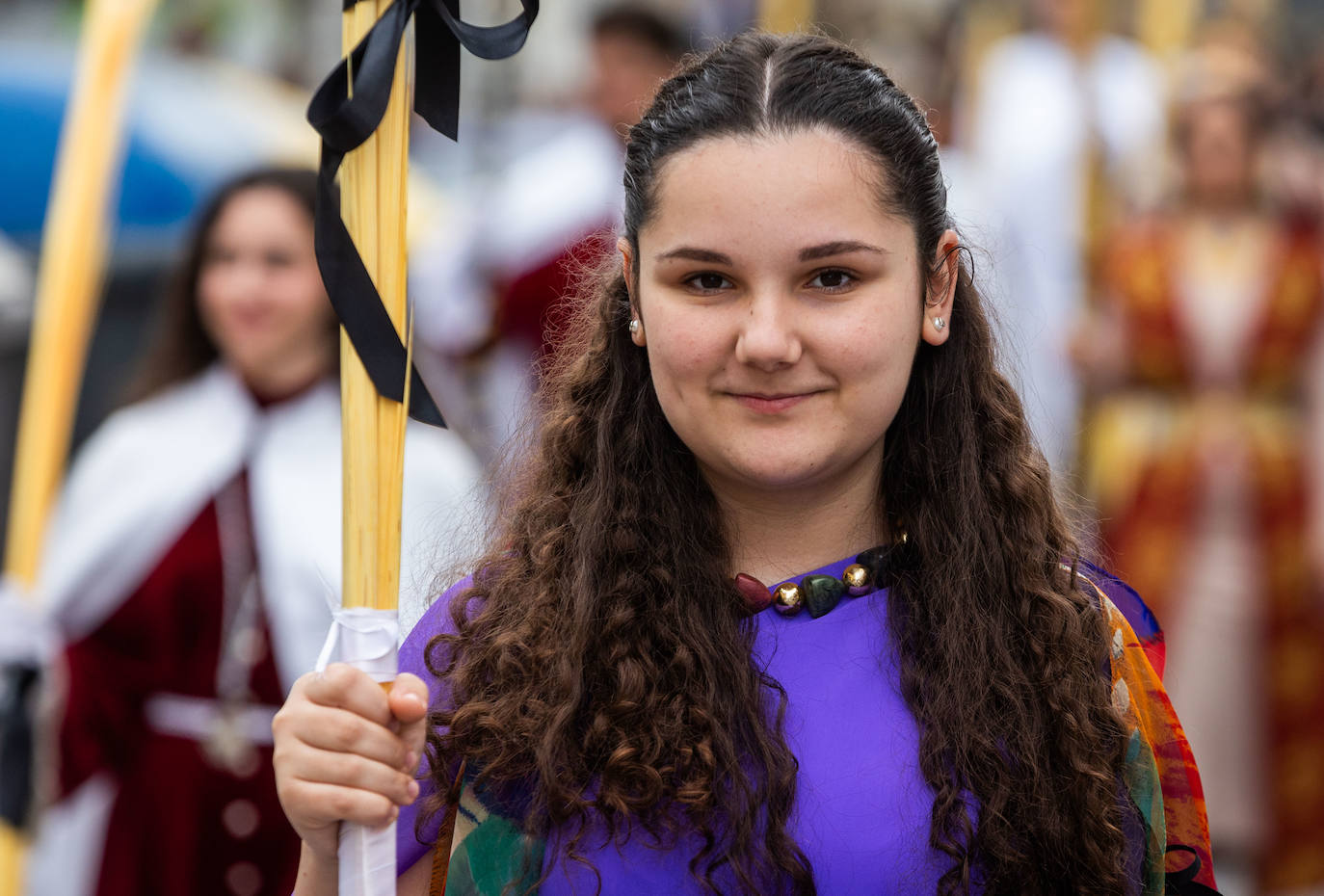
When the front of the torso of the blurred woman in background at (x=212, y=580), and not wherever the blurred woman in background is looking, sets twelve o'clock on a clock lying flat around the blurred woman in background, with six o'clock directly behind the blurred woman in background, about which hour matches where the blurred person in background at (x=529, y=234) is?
The blurred person in background is roughly at 7 o'clock from the blurred woman in background.

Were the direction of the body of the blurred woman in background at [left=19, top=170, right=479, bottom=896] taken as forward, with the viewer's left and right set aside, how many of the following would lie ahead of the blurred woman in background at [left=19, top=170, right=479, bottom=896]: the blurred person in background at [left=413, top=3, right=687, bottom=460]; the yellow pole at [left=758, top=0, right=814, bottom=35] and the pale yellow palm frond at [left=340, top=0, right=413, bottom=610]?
1

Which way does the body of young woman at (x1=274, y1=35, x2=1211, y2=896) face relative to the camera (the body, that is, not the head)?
toward the camera

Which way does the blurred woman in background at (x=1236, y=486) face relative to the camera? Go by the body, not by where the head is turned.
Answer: toward the camera

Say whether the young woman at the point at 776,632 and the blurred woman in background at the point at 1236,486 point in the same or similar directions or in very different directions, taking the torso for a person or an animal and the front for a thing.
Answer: same or similar directions

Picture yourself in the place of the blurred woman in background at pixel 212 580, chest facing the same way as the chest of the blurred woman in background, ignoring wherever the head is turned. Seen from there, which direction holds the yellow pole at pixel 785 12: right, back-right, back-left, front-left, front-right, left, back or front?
back-left

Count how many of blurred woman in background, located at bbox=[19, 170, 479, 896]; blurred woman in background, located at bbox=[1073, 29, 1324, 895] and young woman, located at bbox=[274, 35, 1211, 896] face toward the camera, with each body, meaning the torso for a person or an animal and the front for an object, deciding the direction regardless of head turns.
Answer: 3

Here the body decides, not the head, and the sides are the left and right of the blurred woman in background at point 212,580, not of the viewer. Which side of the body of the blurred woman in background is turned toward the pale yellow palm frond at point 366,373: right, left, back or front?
front

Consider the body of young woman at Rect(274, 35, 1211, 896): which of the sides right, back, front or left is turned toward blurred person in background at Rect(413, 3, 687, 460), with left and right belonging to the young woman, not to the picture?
back

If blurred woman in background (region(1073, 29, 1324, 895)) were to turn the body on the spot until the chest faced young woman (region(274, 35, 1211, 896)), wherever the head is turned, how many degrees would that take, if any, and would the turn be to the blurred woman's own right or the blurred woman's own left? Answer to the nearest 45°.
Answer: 0° — they already face them

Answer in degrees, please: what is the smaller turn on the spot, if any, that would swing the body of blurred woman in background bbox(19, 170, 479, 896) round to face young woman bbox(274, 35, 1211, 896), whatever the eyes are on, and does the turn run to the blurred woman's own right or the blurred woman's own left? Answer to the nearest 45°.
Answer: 0° — they already face them

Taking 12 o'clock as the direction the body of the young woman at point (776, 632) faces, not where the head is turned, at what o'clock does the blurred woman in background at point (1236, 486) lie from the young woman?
The blurred woman in background is roughly at 7 o'clock from the young woman.

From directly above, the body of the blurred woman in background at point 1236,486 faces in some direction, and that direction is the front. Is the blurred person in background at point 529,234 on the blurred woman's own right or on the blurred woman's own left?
on the blurred woman's own right

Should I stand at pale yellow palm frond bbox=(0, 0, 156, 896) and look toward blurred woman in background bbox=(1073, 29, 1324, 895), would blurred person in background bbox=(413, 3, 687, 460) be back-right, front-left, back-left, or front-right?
front-left

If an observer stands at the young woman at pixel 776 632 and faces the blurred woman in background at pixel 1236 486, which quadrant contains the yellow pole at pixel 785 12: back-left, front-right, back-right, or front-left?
front-left

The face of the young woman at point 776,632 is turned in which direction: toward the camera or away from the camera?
toward the camera

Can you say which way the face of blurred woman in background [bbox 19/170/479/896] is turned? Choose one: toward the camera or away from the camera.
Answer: toward the camera
